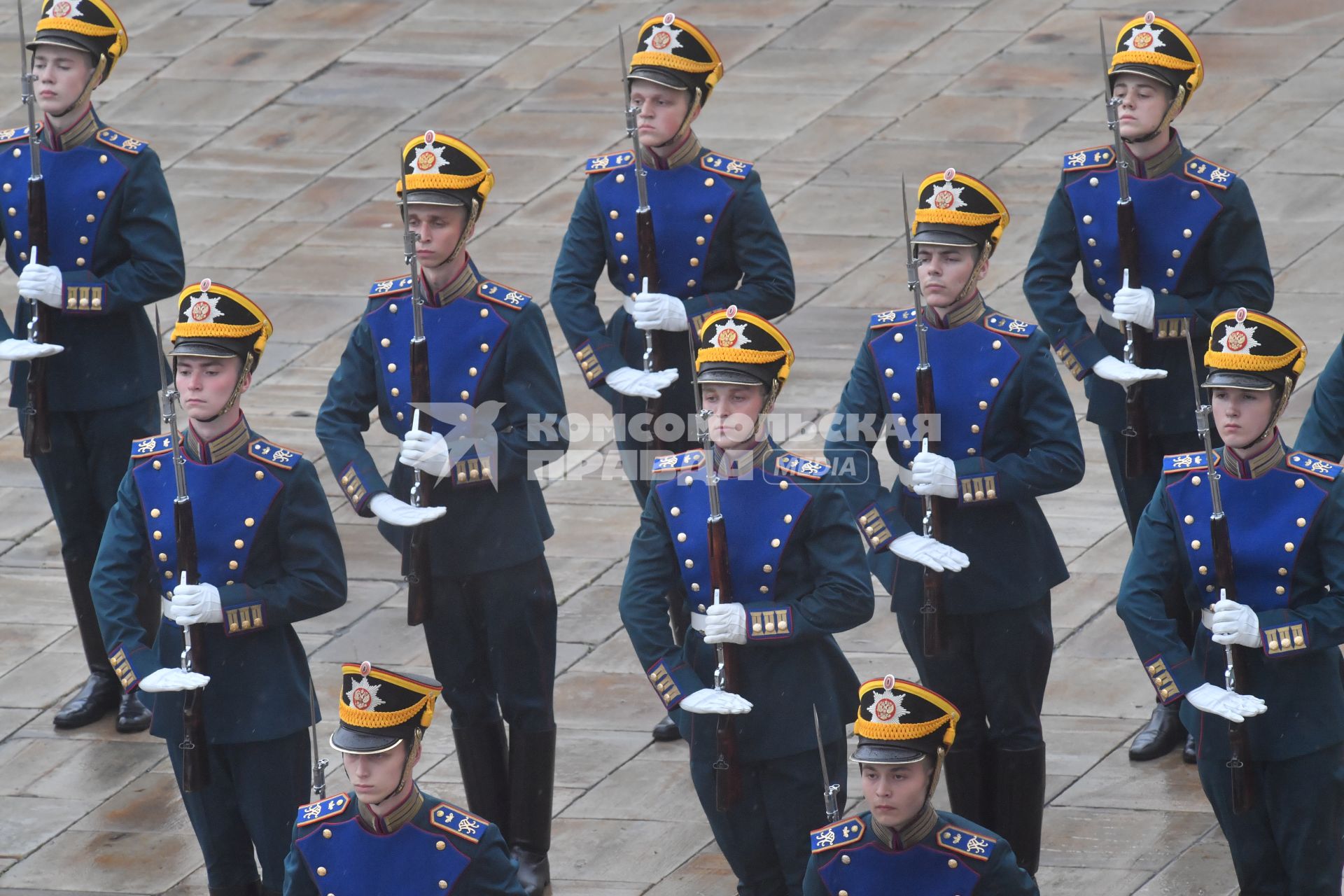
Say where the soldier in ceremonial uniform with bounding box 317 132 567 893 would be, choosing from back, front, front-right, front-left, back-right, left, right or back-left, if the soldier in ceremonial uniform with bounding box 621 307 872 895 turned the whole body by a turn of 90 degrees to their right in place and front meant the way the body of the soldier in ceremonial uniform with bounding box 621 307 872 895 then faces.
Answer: front

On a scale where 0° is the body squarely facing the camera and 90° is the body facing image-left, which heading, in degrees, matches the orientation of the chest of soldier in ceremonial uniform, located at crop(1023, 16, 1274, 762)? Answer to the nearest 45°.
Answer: approximately 45°

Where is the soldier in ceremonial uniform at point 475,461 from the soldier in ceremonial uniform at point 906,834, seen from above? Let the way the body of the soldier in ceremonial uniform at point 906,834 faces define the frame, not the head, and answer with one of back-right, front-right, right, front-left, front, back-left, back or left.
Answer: right

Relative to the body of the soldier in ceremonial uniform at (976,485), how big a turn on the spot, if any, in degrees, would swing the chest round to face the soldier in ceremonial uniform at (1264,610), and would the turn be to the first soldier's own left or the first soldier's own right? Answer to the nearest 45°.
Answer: approximately 90° to the first soldier's own left

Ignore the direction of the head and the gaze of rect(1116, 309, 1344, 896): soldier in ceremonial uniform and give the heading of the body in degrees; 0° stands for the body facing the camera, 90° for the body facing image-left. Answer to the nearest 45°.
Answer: approximately 45°

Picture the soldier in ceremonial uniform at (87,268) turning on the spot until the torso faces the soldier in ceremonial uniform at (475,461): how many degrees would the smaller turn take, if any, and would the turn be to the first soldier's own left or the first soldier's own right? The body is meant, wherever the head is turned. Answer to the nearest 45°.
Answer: approximately 90° to the first soldier's own left

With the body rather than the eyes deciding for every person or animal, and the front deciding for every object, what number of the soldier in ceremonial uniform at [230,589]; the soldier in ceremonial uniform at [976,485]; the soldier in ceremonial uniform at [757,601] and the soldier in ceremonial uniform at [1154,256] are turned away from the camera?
0

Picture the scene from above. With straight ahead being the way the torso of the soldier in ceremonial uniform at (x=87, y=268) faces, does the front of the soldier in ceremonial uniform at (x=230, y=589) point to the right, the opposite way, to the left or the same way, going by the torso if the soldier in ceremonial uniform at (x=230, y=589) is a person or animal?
the same way

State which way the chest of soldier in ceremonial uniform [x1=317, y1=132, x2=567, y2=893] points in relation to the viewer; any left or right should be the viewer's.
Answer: facing the viewer and to the left of the viewer

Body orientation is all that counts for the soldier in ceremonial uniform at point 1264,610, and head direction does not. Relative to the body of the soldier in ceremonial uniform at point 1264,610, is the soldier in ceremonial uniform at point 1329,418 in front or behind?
behind

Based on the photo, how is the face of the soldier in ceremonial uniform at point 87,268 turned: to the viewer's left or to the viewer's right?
to the viewer's left

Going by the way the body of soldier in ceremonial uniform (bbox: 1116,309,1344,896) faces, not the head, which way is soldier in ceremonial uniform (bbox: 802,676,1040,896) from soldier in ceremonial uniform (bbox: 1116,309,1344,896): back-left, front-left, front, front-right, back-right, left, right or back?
front

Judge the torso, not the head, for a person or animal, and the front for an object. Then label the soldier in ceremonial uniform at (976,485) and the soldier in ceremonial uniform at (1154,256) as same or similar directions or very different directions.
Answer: same or similar directions

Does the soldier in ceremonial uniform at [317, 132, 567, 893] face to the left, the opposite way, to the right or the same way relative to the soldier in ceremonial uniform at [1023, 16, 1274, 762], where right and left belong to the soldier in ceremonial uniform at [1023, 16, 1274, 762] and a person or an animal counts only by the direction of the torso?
the same way

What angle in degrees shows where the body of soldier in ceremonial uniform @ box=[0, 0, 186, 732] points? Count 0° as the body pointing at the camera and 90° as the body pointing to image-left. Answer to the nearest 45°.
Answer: approximately 45°

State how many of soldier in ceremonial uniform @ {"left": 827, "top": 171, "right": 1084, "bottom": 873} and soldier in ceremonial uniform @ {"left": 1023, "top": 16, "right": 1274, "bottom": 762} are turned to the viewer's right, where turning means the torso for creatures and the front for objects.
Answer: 0

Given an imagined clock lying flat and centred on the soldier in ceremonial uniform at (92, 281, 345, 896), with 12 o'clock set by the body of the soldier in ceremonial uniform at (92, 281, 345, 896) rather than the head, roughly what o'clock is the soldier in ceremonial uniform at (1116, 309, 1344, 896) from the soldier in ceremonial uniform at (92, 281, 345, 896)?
the soldier in ceremonial uniform at (1116, 309, 1344, 896) is roughly at 8 o'clock from the soldier in ceremonial uniform at (92, 281, 345, 896).
